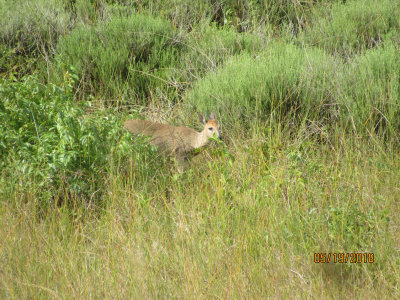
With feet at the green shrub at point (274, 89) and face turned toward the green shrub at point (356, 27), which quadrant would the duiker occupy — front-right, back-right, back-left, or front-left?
back-left

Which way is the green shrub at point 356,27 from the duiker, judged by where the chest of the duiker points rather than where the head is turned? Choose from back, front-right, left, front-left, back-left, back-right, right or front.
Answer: front-left

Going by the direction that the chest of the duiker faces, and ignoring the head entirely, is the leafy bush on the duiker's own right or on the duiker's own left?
on the duiker's own right

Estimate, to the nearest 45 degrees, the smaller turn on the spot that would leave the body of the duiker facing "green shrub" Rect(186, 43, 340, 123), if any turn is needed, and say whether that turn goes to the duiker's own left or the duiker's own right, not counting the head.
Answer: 0° — it already faces it

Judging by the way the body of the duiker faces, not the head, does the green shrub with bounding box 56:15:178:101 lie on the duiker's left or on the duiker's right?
on the duiker's left

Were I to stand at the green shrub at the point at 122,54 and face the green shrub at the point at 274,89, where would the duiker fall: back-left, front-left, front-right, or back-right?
front-right

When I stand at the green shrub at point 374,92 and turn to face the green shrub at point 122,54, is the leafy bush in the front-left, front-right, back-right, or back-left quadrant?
front-left

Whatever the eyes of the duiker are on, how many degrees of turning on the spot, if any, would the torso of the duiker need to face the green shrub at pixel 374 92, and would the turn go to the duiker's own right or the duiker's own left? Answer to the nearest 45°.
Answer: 0° — it already faces it

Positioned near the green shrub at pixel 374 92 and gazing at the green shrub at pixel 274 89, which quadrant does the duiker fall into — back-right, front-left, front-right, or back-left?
front-left

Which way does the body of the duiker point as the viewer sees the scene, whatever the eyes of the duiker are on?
to the viewer's right

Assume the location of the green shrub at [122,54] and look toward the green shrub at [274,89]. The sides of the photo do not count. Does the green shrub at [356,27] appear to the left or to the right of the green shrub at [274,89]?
left

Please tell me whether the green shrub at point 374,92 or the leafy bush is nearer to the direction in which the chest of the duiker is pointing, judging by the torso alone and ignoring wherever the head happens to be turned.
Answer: the green shrub

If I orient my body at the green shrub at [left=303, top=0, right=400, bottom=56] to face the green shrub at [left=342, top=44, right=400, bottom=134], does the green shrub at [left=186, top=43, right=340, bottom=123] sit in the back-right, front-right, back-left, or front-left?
front-right

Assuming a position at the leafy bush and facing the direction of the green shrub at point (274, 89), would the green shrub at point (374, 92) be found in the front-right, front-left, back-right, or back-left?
front-right
